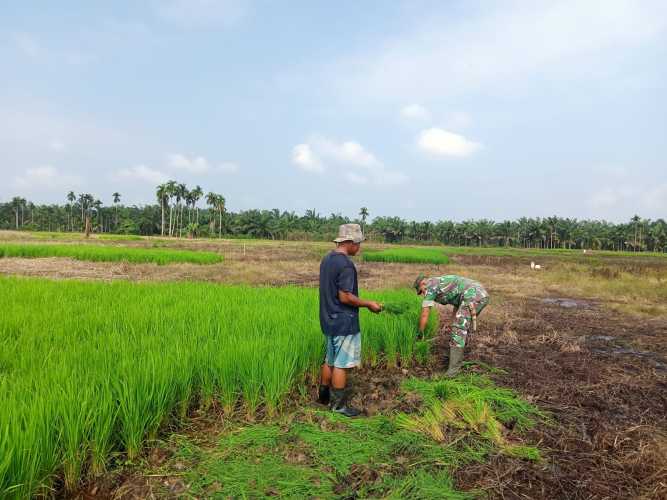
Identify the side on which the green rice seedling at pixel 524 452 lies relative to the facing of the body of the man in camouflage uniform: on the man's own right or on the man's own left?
on the man's own left

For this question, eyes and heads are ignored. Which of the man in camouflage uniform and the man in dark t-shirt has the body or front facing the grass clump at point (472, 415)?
the man in dark t-shirt

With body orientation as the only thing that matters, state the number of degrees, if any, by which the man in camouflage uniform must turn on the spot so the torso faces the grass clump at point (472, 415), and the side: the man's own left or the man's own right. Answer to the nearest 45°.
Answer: approximately 90° to the man's own left

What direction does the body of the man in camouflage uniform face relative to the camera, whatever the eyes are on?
to the viewer's left

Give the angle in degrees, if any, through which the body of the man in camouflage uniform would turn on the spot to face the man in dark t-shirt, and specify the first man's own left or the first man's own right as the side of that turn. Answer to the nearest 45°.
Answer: approximately 45° to the first man's own left

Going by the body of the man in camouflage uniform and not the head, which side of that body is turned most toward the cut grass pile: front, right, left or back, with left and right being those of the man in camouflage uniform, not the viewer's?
left

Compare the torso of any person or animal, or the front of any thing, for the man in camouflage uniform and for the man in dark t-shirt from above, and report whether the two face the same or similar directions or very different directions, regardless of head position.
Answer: very different directions

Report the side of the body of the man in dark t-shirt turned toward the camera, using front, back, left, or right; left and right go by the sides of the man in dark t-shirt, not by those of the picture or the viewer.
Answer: right

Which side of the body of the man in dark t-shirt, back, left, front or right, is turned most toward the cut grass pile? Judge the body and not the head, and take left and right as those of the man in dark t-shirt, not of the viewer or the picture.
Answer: right

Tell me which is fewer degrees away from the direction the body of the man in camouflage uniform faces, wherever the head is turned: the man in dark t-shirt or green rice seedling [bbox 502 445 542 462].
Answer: the man in dark t-shirt

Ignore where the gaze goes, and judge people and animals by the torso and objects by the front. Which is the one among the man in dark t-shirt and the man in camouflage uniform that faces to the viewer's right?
the man in dark t-shirt

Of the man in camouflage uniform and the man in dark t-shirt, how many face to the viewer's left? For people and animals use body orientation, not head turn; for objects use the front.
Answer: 1
